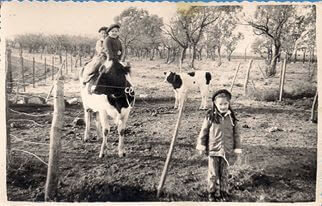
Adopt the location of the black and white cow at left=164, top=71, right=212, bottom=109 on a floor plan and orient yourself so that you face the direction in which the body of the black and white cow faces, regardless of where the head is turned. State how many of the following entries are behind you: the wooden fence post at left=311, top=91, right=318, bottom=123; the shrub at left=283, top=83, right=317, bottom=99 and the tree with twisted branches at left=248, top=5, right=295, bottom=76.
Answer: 3

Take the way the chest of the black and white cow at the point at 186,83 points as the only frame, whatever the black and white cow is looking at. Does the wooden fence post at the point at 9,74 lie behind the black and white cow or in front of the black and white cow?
in front

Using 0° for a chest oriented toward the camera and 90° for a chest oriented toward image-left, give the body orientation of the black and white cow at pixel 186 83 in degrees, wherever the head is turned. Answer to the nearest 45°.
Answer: approximately 90°

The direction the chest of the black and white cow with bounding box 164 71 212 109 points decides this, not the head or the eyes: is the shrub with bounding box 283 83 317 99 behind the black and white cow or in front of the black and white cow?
behind
